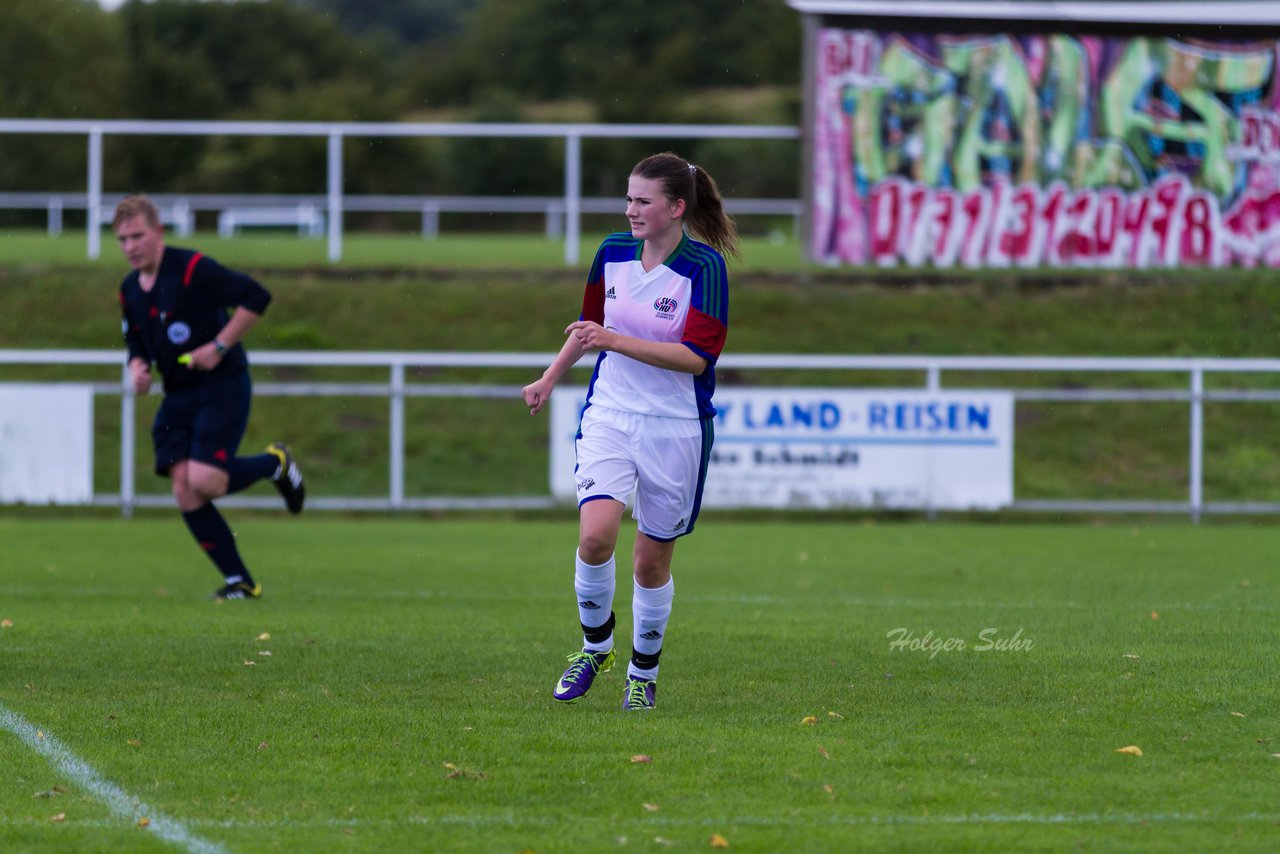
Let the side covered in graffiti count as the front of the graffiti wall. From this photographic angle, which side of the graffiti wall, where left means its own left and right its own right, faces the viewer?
front

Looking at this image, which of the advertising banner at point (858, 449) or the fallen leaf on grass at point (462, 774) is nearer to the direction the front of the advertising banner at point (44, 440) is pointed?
the fallen leaf on grass

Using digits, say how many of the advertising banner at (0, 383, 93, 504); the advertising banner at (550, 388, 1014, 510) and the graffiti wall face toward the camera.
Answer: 3

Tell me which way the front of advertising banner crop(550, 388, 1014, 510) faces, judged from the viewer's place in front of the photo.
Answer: facing the viewer

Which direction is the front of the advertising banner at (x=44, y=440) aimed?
toward the camera

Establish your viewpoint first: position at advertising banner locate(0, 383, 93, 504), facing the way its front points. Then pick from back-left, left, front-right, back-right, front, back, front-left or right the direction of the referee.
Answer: front

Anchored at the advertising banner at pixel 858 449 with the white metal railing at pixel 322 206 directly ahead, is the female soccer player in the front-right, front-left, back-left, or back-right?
back-left

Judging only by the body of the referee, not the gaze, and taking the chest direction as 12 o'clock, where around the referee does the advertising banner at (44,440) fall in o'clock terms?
The advertising banner is roughly at 4 o'clock from the referee.

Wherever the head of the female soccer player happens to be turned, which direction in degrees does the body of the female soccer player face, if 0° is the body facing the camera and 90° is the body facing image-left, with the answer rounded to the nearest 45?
approximately 45°

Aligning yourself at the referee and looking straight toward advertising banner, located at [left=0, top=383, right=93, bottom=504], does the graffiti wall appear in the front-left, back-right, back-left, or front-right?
front-right

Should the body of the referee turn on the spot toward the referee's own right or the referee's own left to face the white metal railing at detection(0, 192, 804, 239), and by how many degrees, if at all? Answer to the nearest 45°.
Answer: approximately 135° to the referee's own right

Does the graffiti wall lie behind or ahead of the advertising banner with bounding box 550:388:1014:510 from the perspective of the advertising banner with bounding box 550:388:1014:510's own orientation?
behind

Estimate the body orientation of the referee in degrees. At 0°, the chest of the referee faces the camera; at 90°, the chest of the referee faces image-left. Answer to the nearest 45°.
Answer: approximately 45°

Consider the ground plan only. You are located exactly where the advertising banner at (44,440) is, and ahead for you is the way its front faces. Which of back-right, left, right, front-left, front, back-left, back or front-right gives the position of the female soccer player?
front

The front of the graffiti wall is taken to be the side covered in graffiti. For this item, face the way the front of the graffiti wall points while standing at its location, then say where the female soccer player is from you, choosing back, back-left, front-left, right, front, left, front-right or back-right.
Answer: front

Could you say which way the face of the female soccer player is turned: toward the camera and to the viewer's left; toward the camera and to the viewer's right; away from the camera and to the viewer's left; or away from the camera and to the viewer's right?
toward the camera and to the viewer's left

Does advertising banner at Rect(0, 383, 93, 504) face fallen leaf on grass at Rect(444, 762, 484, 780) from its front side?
yes

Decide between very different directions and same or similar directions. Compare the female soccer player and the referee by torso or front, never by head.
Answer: same or similar directions
